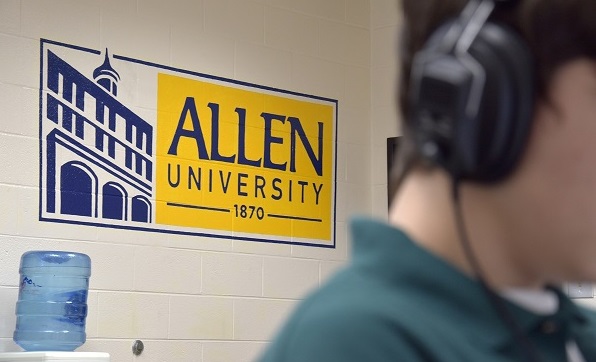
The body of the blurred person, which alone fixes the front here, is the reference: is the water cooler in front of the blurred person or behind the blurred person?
behind

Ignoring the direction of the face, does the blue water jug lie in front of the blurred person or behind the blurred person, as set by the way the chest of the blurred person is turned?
behind

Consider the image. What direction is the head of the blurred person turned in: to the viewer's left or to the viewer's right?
to the viewer's right
